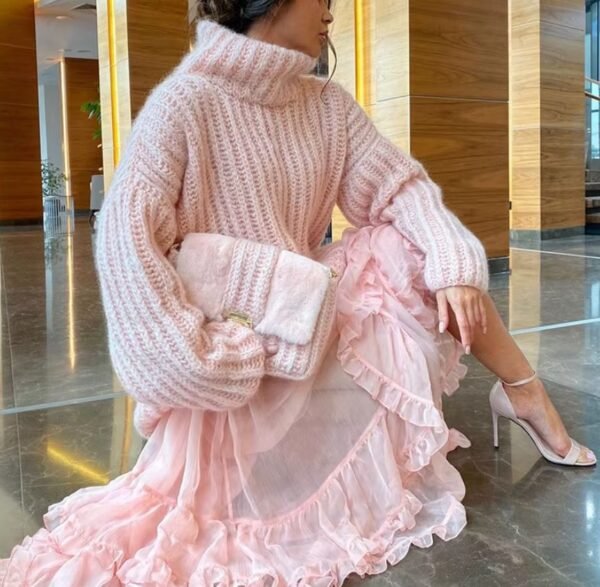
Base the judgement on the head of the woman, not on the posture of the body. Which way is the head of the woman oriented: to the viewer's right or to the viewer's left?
to the viewer's right

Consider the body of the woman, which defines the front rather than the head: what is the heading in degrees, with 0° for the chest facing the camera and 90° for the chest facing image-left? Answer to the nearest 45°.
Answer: approximately 315°
